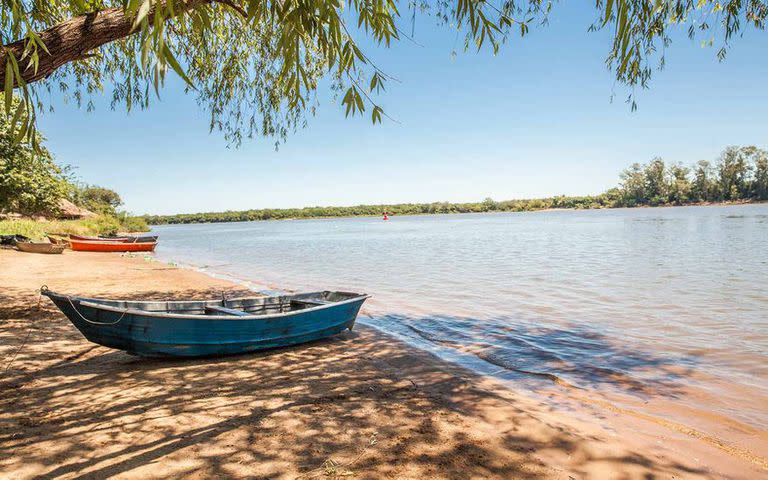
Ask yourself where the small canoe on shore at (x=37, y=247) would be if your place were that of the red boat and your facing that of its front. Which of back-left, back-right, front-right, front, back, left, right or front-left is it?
front-left

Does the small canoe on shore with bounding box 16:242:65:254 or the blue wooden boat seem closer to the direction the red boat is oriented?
the small canoe on shore

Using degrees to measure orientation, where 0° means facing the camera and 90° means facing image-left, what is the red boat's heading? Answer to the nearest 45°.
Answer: approximately 90°

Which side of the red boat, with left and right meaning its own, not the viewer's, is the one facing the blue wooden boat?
left
